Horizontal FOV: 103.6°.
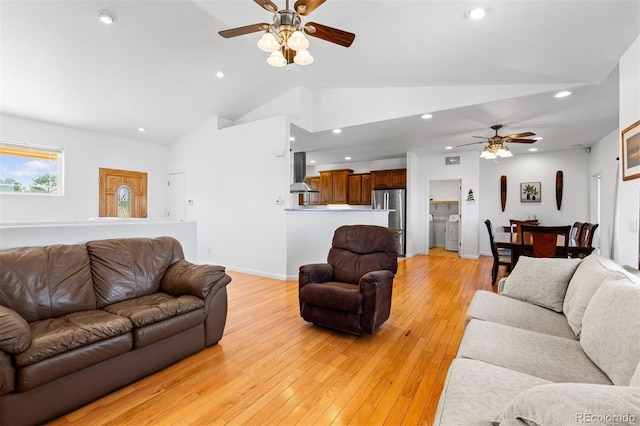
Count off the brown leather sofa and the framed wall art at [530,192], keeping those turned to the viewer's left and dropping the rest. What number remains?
0

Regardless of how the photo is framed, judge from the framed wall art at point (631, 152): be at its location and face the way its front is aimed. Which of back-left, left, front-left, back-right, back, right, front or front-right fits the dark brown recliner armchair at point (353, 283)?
front

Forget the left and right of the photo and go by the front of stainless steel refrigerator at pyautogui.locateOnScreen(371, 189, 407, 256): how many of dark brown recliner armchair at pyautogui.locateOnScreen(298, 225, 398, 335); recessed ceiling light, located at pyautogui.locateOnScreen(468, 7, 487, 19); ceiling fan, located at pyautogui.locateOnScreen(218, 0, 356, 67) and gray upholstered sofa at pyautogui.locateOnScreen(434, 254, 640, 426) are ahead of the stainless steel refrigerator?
4

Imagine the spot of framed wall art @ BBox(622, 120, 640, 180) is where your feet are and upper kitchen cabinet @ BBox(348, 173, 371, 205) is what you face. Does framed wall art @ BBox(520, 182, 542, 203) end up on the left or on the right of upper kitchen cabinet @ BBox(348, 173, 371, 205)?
right

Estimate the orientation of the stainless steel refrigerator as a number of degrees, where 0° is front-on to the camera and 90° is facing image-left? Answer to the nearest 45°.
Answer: approximately 0°

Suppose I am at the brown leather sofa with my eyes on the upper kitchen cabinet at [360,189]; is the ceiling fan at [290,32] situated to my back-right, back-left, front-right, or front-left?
front-right

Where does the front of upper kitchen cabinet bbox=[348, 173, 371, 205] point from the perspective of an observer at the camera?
facing the viewer

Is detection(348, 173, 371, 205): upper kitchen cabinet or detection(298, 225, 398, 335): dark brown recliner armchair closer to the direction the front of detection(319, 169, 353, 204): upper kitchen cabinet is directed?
the dark brown recliner armchair

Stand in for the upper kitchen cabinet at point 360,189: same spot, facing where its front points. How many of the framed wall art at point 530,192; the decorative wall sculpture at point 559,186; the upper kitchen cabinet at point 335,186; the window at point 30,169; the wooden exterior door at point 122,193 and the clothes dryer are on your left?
3

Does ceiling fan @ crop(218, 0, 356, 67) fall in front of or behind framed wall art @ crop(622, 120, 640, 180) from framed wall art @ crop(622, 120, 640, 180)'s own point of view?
in front

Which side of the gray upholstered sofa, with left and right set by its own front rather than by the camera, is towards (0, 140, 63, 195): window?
front

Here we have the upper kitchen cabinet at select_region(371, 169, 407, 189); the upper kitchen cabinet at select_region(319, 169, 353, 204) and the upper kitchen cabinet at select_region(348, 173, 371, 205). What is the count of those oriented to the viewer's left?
0

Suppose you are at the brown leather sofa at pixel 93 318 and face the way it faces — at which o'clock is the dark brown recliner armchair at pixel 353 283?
The dark brown recliner armchair is roughly at 11 o'clock from the brown leather sofa.

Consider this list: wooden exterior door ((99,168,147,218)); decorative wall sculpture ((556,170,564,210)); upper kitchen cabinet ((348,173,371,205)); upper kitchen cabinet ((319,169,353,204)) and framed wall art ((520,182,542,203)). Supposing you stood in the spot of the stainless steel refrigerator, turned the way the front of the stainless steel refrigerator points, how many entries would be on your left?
2

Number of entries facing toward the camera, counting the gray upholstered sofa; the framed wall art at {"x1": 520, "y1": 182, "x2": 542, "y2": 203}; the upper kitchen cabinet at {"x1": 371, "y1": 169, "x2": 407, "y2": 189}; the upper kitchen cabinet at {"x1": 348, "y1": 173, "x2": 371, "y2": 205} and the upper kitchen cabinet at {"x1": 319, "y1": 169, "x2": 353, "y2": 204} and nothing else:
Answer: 4

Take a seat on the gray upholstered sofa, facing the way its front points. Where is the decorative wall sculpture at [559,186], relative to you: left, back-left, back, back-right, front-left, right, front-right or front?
right

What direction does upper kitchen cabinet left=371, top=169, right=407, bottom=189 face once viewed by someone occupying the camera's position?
facing the viewer
